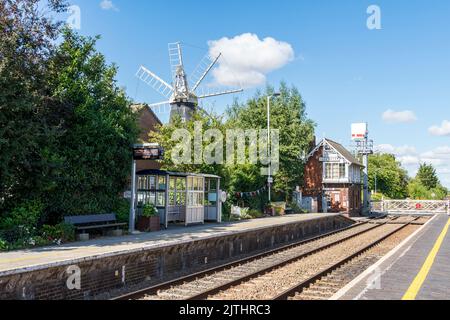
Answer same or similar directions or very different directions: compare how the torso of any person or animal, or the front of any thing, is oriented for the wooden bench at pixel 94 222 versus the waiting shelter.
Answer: same or similar directions

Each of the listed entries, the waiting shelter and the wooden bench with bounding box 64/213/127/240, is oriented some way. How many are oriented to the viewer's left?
0

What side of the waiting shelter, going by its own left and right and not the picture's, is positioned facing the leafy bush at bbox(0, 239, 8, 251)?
right

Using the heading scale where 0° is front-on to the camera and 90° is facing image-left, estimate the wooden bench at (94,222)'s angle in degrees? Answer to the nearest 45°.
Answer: approximately 315°

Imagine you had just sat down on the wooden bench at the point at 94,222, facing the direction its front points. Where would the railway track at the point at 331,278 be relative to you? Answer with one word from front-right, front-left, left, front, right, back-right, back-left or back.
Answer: front

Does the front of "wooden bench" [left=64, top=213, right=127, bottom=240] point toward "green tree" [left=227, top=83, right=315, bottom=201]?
no

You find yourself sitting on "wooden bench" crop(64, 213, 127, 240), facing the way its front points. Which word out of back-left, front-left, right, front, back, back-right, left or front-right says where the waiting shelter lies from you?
left

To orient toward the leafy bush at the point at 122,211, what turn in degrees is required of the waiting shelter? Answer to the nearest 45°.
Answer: approximately 90° to its right

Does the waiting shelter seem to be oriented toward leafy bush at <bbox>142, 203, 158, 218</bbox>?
no

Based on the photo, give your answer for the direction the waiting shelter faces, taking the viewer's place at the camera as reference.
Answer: facing the viewer and to the right of the viewer

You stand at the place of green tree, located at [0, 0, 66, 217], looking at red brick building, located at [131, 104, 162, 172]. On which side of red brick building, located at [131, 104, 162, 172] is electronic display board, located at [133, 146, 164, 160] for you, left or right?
right

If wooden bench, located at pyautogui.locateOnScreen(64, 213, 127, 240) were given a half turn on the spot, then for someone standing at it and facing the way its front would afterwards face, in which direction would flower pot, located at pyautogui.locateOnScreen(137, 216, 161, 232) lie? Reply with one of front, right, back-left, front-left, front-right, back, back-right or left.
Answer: right

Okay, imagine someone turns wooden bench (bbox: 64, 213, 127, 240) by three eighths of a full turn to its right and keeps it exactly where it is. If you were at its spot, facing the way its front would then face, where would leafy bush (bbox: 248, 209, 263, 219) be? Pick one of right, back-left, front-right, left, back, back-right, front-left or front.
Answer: back-right

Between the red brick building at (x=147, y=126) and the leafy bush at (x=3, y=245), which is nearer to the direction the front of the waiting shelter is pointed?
the leafy bush

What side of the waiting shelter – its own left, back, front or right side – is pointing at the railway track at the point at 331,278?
front

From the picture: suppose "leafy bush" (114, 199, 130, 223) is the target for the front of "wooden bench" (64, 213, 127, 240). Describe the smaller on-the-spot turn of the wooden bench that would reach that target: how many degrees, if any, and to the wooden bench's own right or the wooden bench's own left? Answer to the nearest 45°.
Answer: approximately 90° to the wooden bench's own left

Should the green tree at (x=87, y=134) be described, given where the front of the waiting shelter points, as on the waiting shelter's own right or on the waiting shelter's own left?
on the waiting shelter's own right

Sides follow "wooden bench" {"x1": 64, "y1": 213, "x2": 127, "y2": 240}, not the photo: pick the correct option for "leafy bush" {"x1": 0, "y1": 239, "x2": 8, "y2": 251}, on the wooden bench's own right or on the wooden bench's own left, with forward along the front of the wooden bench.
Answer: on the wooden bench's own right
